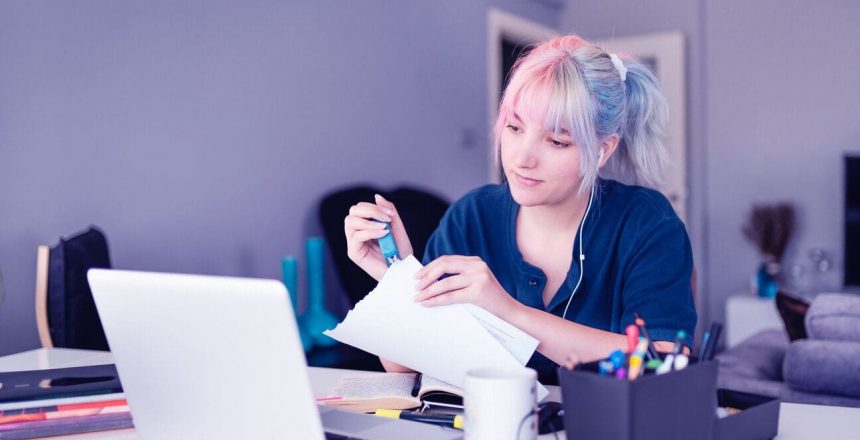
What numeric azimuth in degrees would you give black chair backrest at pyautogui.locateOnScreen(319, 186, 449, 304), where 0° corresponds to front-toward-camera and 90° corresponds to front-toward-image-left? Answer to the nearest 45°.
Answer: approximately 0°

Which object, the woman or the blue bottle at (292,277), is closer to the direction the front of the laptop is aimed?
the woman

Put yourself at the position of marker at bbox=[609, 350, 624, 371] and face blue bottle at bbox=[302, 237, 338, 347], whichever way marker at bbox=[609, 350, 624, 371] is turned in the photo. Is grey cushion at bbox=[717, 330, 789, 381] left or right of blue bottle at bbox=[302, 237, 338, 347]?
right

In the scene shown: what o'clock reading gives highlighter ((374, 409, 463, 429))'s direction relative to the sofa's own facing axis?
The highlighter is roughly at 11 o'clock from the sofa.

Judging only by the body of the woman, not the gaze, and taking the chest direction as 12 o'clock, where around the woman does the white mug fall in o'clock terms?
The white mug is roughly at 11 o'clock from the woman.

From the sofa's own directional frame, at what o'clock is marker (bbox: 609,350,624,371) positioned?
The marker is roughly at 11 o'clock from the sofa.

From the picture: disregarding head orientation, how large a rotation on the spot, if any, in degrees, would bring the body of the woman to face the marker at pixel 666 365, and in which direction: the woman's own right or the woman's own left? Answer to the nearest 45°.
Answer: approximately 45° to the woman's own left

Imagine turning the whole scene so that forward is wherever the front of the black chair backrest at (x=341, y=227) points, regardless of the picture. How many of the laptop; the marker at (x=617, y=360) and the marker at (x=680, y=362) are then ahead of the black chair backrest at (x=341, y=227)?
3

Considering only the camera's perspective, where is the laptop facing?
facing away from the viewer and to the right of the viewer

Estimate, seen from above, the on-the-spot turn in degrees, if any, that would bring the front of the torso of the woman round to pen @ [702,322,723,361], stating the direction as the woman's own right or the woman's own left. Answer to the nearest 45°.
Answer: approximately 45° to the woman's own left

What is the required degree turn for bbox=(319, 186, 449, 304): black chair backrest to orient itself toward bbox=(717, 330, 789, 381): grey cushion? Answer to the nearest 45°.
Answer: approximately 45° to its left

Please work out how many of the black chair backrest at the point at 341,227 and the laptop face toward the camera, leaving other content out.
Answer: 1
